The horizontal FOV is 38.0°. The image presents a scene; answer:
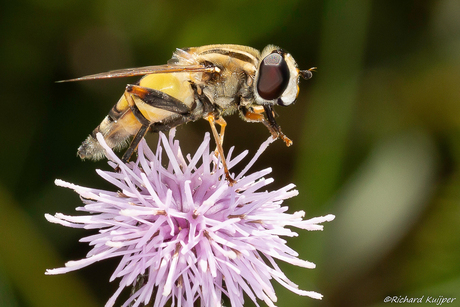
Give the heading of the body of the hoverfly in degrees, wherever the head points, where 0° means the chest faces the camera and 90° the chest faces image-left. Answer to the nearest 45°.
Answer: approximately 270°
